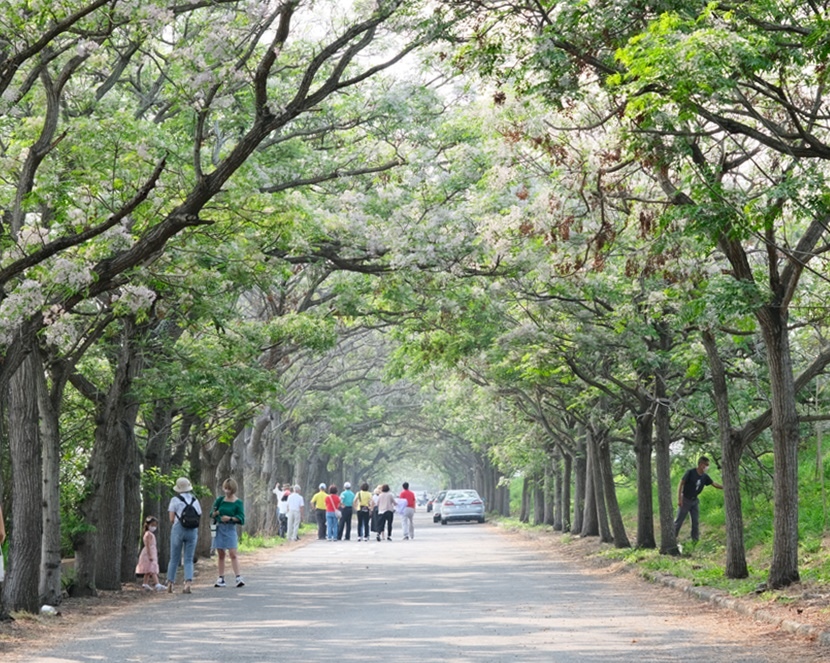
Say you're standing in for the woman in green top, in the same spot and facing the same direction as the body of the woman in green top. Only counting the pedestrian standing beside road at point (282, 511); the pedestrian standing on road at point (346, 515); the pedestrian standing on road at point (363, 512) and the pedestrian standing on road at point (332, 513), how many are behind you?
4

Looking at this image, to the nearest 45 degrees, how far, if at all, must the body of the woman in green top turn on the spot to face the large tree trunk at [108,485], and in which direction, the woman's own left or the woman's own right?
approximately 90° to the woman's own right

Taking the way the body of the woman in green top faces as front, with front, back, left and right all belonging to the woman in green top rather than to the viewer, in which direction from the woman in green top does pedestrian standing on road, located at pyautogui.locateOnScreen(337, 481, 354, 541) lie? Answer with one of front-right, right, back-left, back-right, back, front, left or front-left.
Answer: back

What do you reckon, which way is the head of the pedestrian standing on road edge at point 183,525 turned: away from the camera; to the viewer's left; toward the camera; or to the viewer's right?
away from the camera

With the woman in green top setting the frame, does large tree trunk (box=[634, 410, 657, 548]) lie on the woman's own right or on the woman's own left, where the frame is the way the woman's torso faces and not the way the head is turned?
on the woman's own left

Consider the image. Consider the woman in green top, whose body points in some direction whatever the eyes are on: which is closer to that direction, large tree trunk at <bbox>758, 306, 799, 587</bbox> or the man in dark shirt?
the large tree trunk

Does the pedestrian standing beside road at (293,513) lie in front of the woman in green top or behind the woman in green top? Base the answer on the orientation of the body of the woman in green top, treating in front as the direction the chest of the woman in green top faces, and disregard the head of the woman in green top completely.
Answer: behind

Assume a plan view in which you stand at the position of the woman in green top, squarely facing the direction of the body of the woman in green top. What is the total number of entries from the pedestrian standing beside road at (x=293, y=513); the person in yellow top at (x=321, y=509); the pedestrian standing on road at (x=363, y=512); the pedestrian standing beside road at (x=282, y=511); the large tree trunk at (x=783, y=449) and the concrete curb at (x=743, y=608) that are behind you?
4

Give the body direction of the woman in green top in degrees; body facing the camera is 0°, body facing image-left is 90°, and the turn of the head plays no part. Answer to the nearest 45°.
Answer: approximately 0°

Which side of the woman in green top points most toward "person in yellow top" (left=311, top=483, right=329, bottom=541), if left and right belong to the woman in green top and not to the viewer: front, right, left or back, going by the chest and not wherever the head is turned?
back

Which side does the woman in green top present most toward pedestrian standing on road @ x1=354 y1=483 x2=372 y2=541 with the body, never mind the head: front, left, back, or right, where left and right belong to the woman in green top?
back

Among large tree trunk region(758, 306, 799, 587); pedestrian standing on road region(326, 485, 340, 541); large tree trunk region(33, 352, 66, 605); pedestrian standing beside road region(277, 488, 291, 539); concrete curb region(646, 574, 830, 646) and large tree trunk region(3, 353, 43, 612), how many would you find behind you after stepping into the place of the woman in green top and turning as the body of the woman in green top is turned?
2

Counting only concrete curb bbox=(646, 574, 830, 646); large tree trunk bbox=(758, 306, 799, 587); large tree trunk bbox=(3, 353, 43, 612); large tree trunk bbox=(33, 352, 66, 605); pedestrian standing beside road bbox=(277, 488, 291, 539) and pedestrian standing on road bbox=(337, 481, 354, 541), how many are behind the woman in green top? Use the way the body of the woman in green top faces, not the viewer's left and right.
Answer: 2

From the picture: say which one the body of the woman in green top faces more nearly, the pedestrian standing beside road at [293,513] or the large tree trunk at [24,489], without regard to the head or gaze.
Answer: the large tree trunk

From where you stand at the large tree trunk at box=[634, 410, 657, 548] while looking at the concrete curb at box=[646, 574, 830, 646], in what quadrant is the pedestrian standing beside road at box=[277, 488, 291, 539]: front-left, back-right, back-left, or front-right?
back-right

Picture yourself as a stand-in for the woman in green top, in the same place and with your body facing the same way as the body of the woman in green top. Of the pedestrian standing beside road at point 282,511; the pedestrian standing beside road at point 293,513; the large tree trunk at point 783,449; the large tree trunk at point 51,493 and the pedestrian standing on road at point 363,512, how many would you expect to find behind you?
3

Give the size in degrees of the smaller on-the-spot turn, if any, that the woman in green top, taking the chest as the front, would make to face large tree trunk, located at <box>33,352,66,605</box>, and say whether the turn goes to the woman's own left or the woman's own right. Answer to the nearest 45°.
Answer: approximately 45° to the woman's own right
